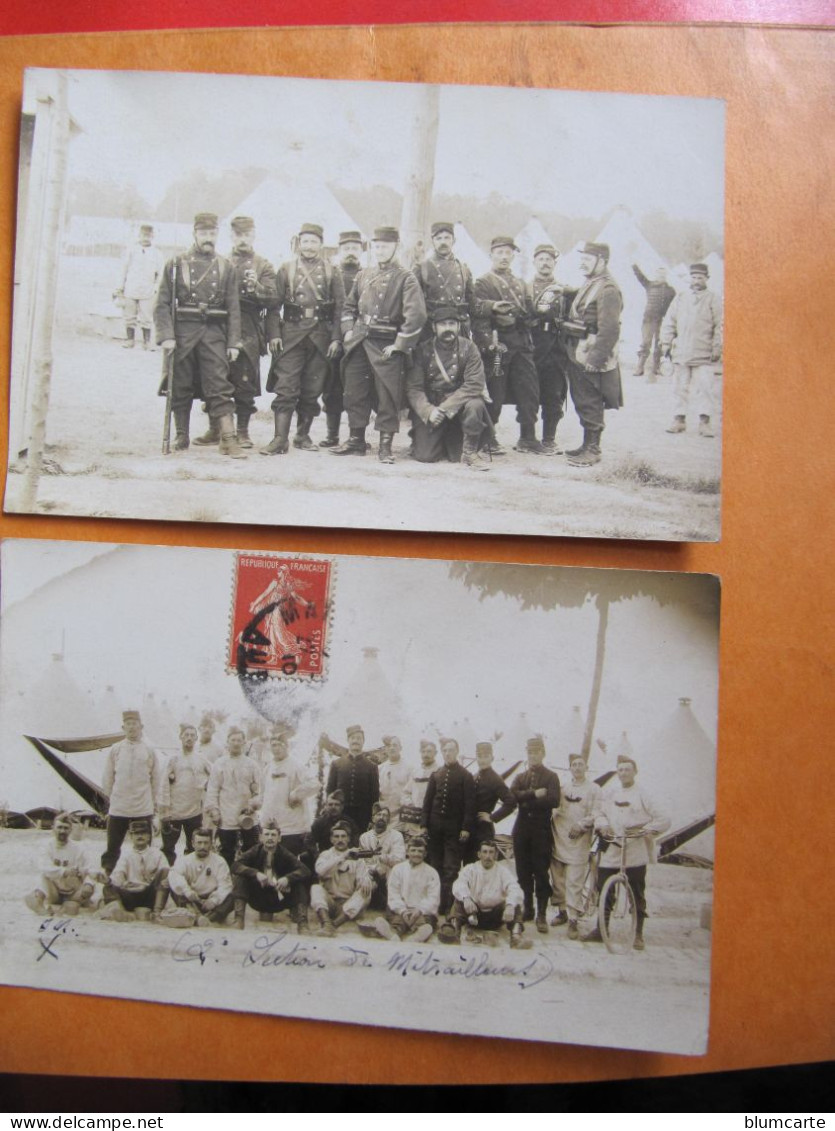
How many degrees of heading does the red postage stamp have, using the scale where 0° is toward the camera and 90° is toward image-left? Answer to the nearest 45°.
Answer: approximately 0°

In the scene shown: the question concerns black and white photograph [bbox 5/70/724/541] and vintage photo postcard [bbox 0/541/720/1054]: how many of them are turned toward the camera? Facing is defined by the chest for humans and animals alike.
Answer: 2
